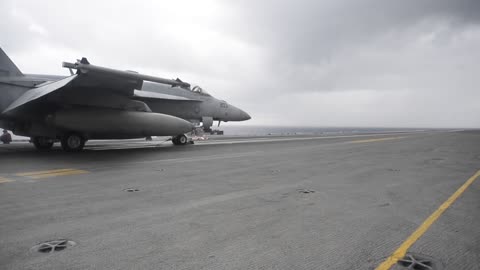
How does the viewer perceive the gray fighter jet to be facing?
facing away from the viewer and to the right of the viewer
